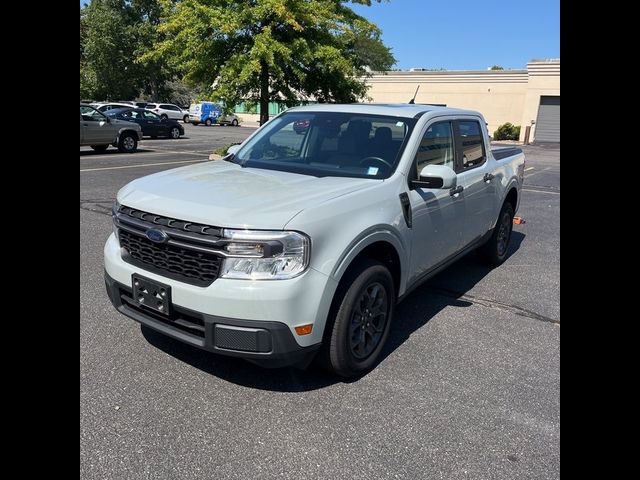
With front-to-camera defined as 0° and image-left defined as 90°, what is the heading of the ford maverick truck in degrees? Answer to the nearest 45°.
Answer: approximately 45°

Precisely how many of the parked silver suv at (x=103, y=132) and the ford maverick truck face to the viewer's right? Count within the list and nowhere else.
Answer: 1

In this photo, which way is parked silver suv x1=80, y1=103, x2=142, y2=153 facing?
to the viewer's right

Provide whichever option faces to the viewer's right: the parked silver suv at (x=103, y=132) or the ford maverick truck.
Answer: the parked silver suv

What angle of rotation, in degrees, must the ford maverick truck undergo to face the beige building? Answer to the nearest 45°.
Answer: approximately 135° to its right
